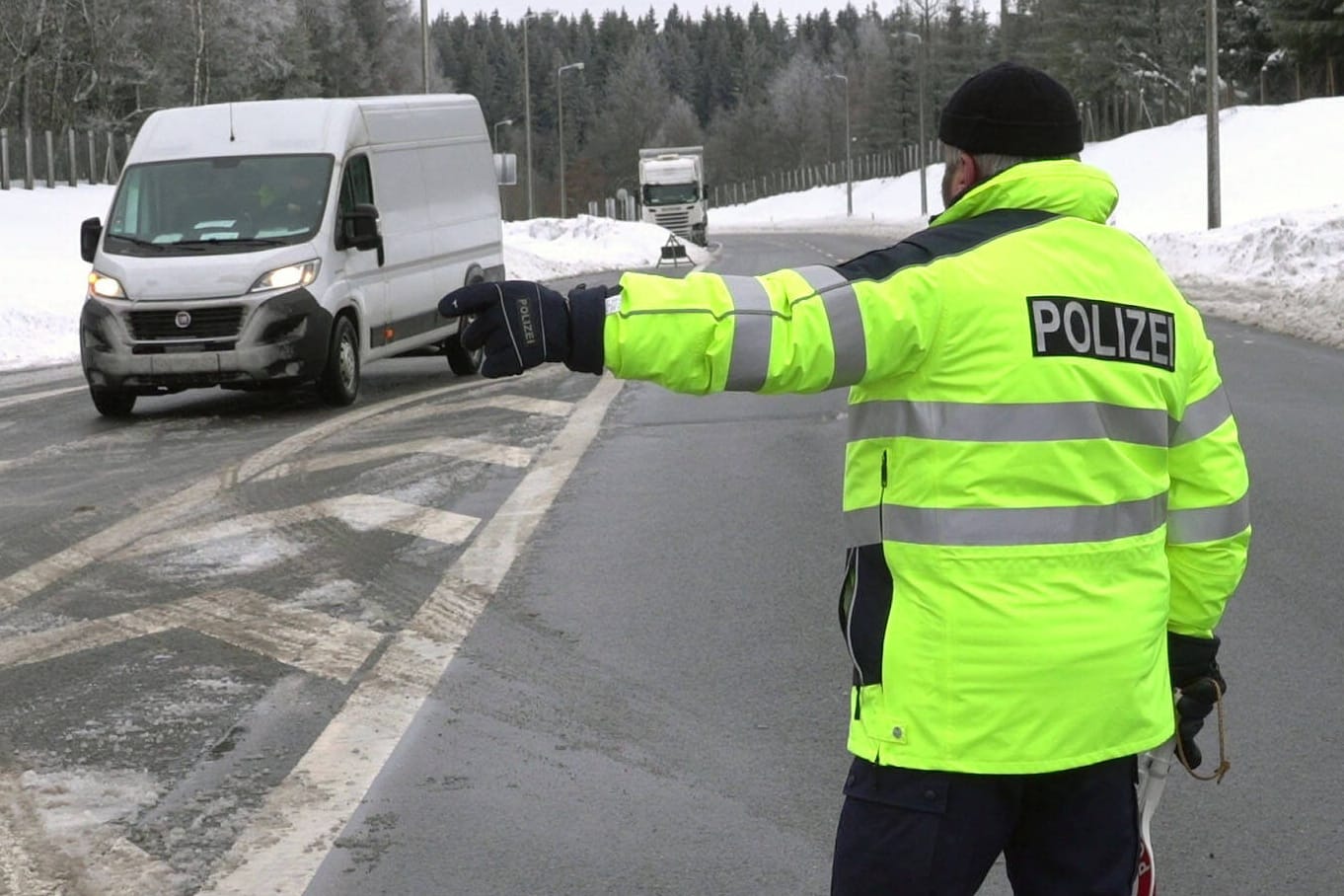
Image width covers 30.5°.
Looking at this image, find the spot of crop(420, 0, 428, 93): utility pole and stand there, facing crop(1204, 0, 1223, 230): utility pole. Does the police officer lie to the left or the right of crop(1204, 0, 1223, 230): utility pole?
right

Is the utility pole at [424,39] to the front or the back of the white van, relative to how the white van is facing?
to the back

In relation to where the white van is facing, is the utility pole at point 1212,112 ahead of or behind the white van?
behind

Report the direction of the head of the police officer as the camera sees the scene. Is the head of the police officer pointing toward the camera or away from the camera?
away from the camera

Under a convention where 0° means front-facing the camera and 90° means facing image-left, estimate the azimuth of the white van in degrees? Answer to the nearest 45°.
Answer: approximately 45°

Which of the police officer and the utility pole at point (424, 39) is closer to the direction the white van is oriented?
the police officer

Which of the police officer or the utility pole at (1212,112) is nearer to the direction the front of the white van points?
the police officer

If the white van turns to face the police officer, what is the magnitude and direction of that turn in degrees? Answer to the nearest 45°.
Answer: approximately 45° to its left
